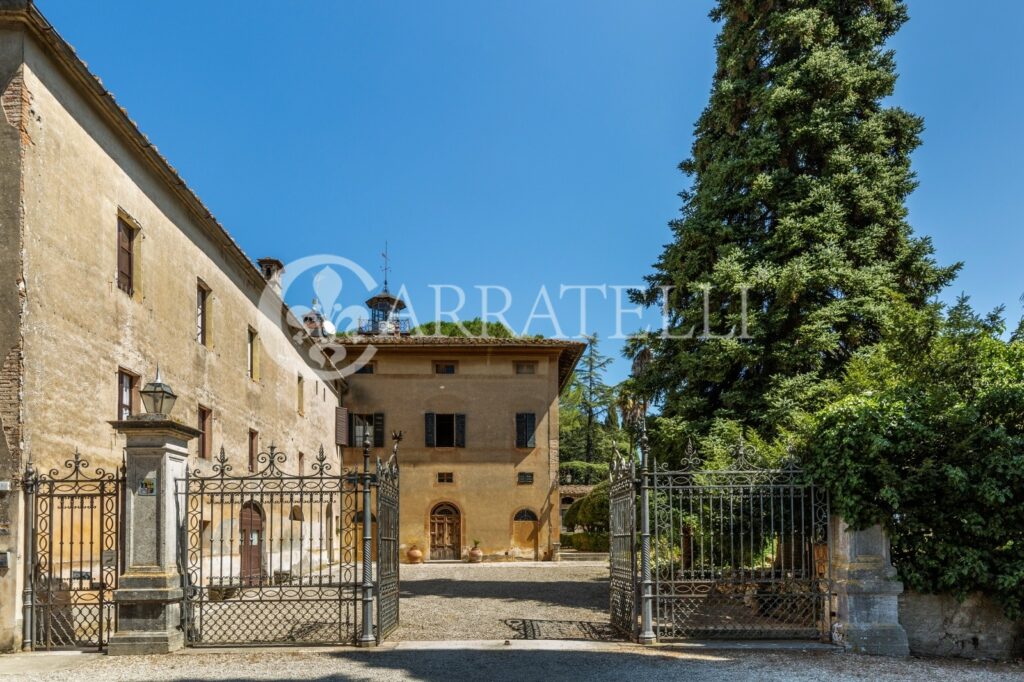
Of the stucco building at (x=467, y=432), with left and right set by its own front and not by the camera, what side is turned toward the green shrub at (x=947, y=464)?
front

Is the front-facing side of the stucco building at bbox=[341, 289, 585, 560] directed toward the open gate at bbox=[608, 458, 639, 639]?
yes

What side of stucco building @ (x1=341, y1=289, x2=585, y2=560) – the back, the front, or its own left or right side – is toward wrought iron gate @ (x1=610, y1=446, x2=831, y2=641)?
front

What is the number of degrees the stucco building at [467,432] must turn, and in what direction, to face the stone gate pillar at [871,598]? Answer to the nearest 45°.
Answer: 0° — it already faces it

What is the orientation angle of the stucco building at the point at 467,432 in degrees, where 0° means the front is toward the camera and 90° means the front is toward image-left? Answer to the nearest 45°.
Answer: approximately 0°

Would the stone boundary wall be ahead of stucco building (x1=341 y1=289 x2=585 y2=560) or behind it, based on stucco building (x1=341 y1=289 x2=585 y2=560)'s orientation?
ahead

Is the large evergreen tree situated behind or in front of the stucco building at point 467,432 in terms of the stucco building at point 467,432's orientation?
in front
